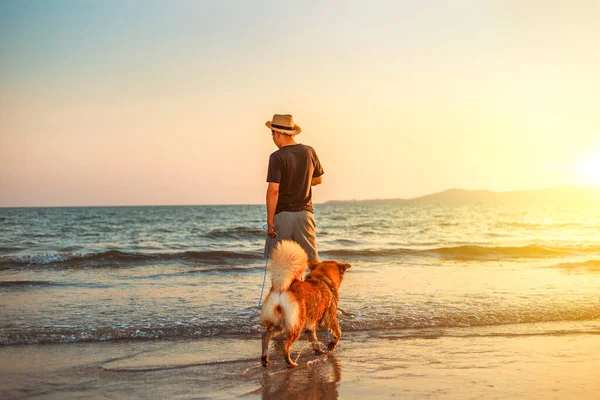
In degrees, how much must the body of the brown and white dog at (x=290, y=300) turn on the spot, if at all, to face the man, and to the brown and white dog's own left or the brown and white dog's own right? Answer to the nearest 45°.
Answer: approximately 45° to the brown and white dog's own left

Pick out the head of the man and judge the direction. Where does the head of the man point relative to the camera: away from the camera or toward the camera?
away from the camera

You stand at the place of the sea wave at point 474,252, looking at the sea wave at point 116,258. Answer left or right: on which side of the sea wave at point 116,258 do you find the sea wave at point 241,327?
left

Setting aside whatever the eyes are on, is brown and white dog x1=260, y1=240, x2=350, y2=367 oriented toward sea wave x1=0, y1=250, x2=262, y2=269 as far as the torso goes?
no

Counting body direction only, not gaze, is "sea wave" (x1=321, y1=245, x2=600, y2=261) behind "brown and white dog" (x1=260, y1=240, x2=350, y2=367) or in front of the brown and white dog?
in front

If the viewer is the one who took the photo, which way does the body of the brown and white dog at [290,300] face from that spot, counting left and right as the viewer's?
facing away from the viewer and to the right of the viewer
